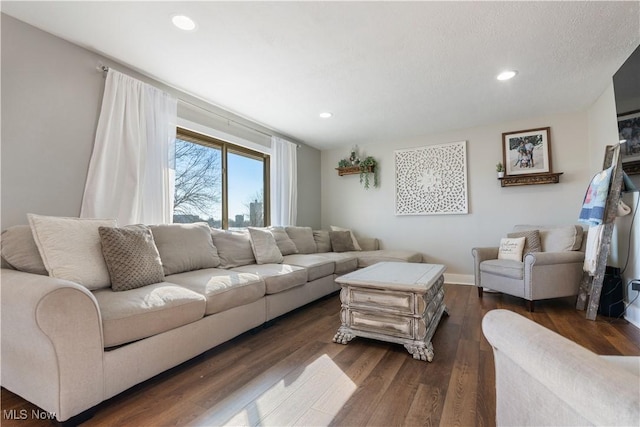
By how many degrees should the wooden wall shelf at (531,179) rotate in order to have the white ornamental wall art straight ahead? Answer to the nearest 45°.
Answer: approximately 90° to its right

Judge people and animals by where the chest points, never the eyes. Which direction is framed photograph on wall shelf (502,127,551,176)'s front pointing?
toward the camera

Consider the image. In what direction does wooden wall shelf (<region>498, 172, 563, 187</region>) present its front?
toward the camera

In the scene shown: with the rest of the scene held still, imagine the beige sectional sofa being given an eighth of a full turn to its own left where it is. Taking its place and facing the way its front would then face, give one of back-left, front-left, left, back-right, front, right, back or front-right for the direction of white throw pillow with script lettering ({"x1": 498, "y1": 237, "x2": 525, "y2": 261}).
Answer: front

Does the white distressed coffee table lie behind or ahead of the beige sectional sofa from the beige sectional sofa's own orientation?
ahead

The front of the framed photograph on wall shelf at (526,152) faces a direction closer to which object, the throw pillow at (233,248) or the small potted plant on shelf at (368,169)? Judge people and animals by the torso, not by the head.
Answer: the throw pillow

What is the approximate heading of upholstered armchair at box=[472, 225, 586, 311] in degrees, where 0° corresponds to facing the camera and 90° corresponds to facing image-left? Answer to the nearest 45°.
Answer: approximately 45°

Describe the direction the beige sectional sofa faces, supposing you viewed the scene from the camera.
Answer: facing the viewer and to the right of the viewer

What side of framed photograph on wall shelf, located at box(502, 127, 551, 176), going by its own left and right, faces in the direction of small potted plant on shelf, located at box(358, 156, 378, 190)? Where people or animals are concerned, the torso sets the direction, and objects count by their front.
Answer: right
